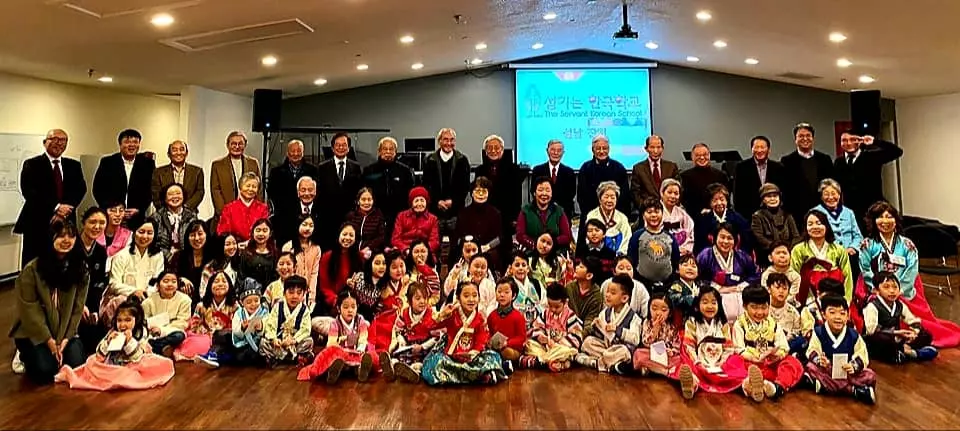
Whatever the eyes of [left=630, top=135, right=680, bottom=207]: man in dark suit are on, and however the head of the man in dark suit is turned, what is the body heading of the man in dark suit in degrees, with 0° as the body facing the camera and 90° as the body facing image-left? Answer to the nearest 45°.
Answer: approximately 0°

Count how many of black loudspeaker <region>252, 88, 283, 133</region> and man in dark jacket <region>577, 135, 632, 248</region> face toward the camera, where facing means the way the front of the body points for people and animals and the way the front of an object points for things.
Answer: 2

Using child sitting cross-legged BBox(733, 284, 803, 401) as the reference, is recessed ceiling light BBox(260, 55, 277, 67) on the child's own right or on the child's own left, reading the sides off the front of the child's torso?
on the child's own right

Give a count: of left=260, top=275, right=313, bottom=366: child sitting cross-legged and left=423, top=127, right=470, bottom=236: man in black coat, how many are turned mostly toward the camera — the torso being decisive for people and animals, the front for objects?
2

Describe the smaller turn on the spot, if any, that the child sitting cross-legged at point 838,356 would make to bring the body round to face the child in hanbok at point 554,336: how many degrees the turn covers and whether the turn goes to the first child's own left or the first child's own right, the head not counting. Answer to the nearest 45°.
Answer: approximately 90° to the first child's own right
